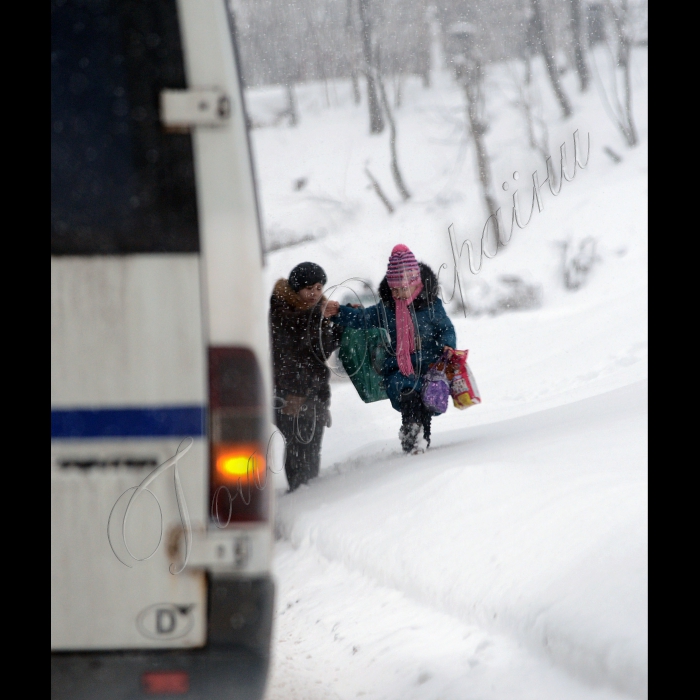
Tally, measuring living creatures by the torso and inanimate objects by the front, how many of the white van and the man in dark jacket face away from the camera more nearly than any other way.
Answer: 1

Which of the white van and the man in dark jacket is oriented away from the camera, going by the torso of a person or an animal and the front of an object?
the white van

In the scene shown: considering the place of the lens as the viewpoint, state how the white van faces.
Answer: facing away from the viewer

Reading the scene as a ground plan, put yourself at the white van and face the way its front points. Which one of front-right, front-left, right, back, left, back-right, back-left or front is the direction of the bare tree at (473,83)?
front-right

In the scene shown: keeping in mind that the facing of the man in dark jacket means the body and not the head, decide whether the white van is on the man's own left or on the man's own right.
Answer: on the man's own right

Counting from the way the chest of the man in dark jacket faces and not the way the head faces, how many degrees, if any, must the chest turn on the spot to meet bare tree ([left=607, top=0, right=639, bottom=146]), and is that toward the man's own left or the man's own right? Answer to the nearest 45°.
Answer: approximately 90° to the man's own left
